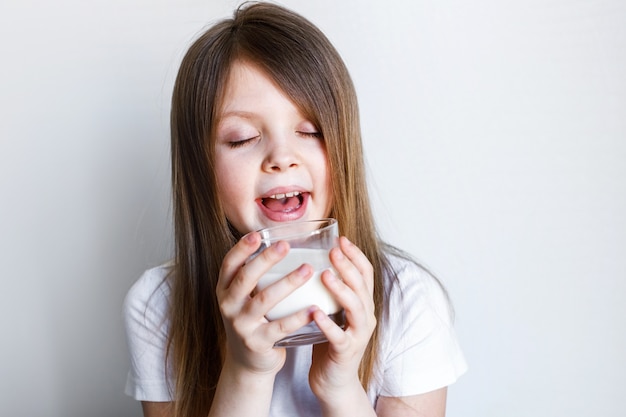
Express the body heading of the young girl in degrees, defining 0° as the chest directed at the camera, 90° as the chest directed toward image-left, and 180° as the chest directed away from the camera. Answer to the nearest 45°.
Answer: approximately 0°
